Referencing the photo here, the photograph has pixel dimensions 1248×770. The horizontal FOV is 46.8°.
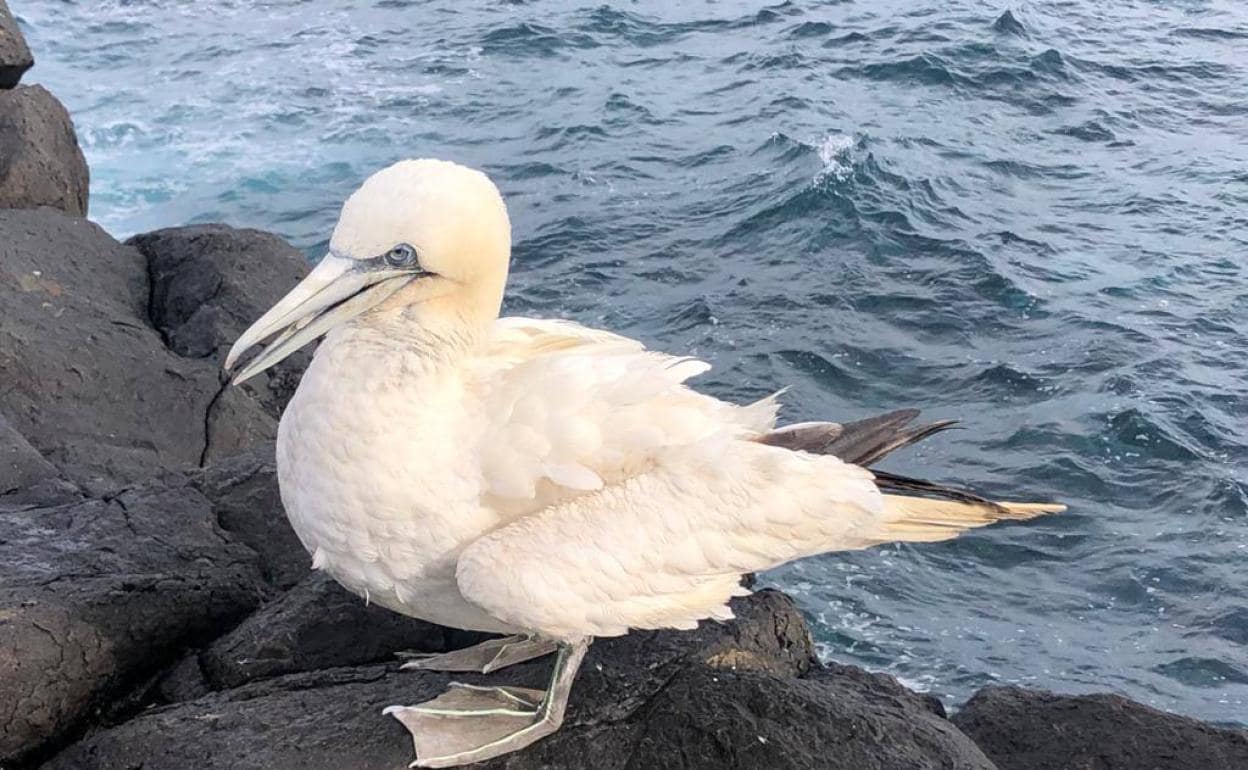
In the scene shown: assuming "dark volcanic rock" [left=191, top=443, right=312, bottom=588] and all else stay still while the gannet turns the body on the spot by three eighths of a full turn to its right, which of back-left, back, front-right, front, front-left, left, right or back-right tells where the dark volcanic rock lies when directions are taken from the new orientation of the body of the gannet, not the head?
left

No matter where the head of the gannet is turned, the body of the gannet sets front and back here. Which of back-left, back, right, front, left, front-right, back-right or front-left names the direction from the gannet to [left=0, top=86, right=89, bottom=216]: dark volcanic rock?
front-right

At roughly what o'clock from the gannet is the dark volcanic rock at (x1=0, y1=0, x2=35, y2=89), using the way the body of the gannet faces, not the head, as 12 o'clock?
The dark volcanic rock is roughly at 2 o'clock from the gannet.

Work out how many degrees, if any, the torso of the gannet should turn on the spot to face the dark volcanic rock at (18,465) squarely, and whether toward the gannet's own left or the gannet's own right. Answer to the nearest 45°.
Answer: approximately 45° to the gannet's own right

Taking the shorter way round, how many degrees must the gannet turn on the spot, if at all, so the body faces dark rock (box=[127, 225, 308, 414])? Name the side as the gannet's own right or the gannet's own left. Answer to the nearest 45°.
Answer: approximately 45° to the gannet's own right

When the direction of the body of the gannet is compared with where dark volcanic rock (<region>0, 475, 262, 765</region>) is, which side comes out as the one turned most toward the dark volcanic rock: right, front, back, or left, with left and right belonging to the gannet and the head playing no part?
front

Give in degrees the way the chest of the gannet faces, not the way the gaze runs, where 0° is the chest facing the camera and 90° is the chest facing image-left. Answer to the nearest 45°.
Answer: approximately 90°
